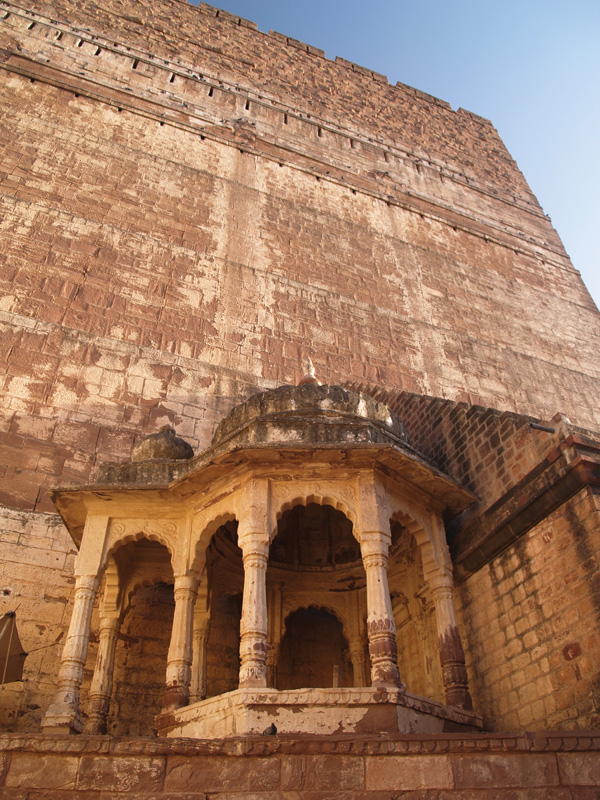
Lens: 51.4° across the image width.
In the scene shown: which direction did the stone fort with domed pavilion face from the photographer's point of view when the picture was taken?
facing the viewer
